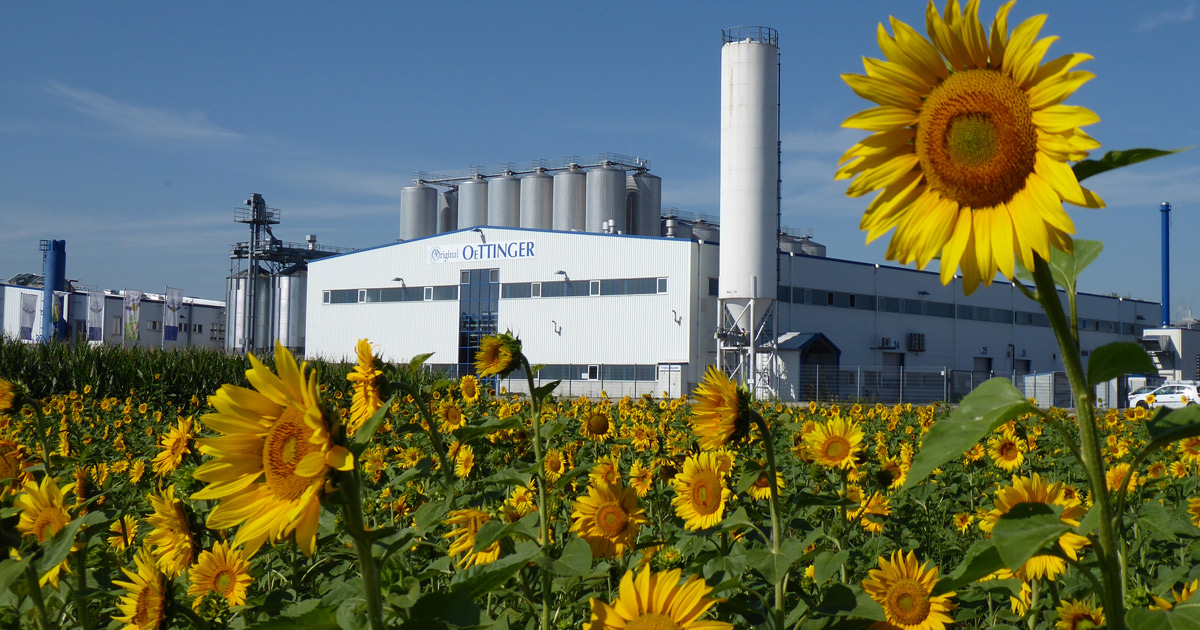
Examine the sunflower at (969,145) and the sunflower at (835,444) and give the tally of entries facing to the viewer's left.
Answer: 0

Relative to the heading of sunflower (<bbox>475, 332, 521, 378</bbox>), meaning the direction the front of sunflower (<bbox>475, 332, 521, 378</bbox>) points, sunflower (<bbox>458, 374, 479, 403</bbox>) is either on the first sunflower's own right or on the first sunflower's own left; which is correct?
on the first sunflower's own right

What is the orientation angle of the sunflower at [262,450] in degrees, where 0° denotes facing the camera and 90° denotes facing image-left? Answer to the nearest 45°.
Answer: approximately 45°

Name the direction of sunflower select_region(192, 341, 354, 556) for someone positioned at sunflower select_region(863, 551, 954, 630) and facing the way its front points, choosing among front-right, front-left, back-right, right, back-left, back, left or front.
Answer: front-right

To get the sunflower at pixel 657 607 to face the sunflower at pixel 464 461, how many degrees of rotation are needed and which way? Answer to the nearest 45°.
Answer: approximately 180°

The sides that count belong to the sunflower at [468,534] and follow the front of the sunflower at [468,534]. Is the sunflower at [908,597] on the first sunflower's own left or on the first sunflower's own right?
on the first sunflower's own left

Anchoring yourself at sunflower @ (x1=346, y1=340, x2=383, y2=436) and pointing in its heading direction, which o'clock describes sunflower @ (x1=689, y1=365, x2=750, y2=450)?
sunflower @ (x1=689, y1=365, x2=750, y2=450) is roughly at 7 o'clock from sunflower @ (x1=346, y1=340, x2=383, y2=436).

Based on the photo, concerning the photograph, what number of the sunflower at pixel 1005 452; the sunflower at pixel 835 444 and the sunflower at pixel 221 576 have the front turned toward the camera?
3

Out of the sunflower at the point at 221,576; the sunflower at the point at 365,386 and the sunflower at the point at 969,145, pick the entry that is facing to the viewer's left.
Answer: the sunflower at the point at 365,386

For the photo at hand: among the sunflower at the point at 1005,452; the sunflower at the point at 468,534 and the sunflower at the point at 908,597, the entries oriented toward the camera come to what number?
3

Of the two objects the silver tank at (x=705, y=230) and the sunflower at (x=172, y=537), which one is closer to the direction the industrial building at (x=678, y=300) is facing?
the sunflower

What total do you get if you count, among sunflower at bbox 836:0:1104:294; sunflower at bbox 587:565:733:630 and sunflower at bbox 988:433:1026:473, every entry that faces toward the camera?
3

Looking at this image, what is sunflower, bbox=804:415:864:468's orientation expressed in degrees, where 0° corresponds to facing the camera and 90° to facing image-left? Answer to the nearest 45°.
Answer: approximately 0°

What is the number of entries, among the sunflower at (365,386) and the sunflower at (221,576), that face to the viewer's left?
1
